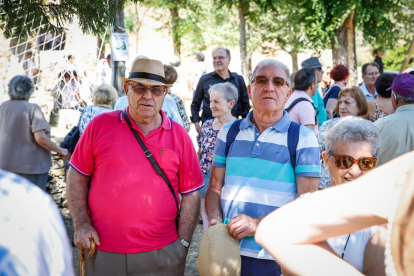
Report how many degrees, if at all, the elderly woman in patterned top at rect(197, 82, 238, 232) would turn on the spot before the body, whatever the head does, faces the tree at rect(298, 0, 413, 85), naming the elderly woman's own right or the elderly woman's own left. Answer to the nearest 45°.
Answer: approximately 180°

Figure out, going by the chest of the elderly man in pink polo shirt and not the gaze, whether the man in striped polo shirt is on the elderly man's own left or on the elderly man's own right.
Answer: on the elderly man's own left

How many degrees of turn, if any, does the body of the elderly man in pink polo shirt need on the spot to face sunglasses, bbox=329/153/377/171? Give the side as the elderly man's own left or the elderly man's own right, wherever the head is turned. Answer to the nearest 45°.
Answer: approximately 45° to the elderly man's own left

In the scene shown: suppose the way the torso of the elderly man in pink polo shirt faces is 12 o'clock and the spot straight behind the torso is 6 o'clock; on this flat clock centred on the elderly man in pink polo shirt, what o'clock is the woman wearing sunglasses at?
The woman wearing sunglasses is roughly at 10 o'clock from the elderly man in pink polo shirt.

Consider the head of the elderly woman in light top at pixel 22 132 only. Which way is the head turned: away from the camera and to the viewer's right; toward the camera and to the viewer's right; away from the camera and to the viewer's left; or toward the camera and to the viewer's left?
away from the camera and to the viewer's right

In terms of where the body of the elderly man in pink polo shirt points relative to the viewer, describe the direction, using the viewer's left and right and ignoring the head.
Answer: facing the viewer

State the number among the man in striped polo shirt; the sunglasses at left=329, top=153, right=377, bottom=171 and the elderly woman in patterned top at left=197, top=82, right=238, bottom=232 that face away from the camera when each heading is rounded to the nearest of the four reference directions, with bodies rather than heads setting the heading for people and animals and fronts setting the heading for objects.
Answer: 0

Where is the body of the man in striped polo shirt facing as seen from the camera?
toward the camera

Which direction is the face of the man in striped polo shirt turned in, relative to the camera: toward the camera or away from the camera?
toward the camera

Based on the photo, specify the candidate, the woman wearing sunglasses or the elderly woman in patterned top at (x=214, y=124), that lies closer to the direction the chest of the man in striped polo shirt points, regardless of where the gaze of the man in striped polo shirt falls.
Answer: the woman wearing sunglasses
